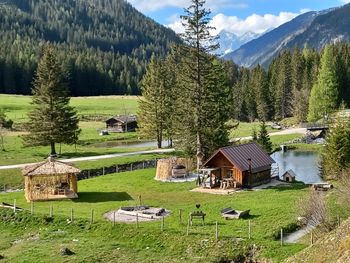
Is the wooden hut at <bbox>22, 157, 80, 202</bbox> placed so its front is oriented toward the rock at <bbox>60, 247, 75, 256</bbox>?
yes

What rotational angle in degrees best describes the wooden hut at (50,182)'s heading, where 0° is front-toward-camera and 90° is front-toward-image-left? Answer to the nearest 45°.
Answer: approximately 0°
